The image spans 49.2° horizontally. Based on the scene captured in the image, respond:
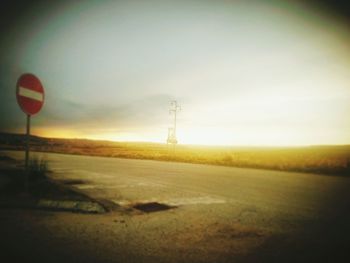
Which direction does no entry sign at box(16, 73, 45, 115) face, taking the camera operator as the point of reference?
facing the viewer and to the right of the viewer
